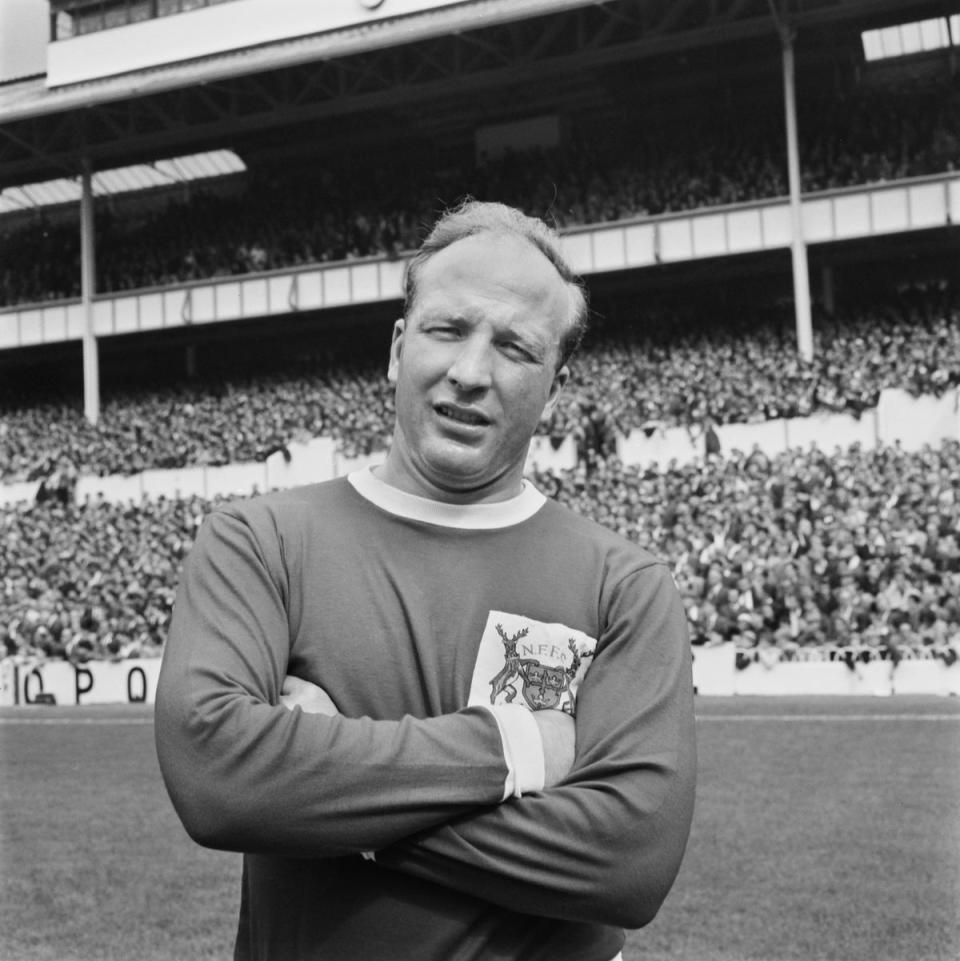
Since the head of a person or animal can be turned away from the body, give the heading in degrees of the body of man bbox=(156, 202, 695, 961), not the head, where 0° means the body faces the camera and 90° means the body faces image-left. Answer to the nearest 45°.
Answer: approximately 0°
